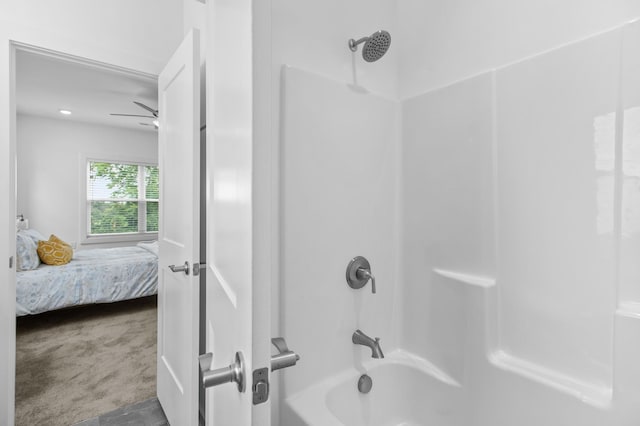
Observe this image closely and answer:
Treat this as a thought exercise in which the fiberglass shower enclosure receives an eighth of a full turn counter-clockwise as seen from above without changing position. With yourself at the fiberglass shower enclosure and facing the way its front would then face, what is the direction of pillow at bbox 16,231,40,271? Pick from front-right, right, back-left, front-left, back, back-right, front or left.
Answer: right

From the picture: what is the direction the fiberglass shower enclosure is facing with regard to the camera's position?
facing the viewer and to the left of the viewer

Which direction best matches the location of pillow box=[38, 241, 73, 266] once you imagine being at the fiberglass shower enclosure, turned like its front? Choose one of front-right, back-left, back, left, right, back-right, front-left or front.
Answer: front-right

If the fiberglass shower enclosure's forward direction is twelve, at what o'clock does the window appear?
The window is roughly at 2 o'clock from the fiberglass shower enclosure.

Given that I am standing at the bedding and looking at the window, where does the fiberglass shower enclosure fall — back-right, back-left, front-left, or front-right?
back-right
